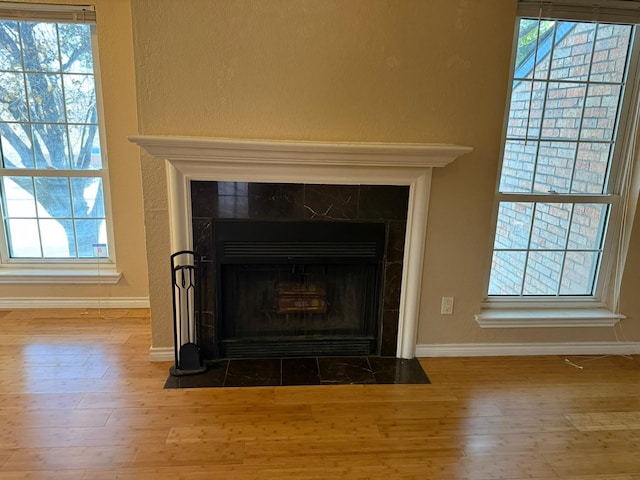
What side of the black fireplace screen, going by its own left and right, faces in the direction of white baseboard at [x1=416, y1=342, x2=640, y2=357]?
left

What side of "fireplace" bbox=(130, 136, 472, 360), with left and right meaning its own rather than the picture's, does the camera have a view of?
front

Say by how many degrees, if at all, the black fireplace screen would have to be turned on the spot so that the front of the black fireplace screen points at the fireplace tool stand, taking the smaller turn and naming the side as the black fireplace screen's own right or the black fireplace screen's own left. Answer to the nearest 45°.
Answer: approximately 90° to the black fireplace screen's own right

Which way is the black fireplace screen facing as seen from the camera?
toward the camera

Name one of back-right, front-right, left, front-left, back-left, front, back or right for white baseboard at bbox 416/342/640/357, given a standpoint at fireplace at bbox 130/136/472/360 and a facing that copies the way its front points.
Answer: left
